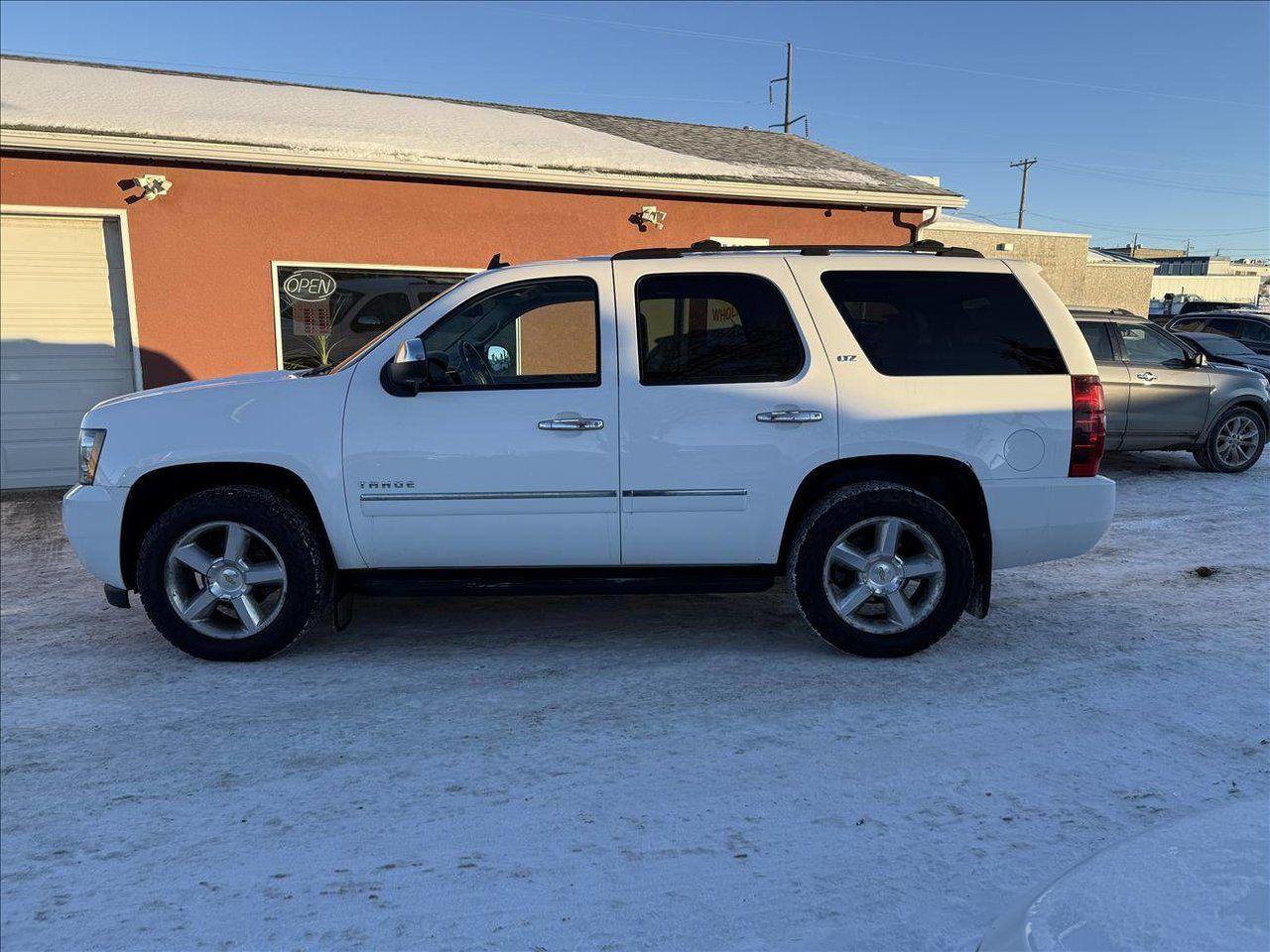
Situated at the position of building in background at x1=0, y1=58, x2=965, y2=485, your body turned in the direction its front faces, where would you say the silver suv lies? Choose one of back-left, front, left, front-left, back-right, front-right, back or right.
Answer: left

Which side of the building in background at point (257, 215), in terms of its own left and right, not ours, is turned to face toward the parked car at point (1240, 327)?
left

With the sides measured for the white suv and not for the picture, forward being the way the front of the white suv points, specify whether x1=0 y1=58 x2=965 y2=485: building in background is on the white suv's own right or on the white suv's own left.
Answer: on the white suv's own right

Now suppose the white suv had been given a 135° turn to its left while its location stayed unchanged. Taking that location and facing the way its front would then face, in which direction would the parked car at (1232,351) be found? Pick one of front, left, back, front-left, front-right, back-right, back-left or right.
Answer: left

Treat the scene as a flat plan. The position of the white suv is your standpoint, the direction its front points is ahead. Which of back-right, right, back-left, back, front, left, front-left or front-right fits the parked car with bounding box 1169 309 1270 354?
back-right

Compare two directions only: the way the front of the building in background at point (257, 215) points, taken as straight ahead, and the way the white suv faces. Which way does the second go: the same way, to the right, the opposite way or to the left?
to the right

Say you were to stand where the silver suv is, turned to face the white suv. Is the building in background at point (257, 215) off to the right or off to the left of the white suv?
right

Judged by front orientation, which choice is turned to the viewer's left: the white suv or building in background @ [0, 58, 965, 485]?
the white suv

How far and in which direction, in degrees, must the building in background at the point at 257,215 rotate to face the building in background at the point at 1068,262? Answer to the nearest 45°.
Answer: approximately 135° to its left

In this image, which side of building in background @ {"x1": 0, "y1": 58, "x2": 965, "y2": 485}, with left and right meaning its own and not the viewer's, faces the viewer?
front

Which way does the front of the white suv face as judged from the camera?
facing to the left of the viewer

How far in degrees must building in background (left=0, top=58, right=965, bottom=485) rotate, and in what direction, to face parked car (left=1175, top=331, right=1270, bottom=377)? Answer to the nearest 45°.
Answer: approximately 90° to its left

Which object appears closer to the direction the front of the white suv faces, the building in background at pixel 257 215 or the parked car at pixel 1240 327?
the building in background
